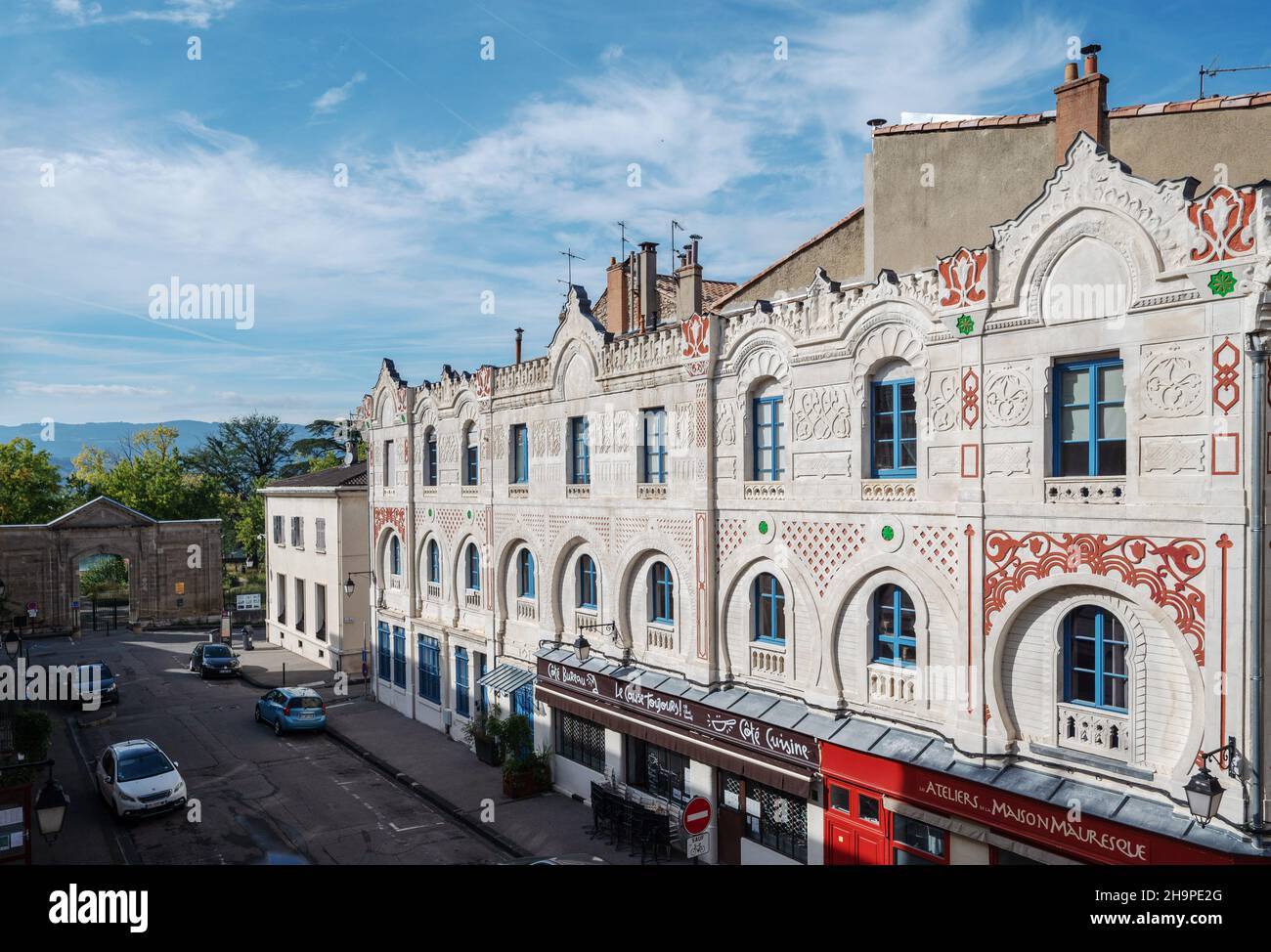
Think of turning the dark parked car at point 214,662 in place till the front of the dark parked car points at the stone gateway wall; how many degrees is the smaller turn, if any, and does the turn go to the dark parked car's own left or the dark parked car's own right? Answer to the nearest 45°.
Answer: approximately 135° to the dark parked car's own left

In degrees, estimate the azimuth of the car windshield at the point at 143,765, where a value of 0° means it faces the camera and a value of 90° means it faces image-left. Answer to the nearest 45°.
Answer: approximately 315°

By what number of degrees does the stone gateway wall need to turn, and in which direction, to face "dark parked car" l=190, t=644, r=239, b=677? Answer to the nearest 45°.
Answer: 0° — it already faces it

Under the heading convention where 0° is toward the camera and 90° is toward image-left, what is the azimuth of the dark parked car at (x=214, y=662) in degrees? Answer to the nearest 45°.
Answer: approximately 315°

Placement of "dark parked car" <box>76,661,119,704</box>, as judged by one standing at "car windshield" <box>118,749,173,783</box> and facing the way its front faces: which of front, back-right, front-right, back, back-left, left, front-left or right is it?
back-left

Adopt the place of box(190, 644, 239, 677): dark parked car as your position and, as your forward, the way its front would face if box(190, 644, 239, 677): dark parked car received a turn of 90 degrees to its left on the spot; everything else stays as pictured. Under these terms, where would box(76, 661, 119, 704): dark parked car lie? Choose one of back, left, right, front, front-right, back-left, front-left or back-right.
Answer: back

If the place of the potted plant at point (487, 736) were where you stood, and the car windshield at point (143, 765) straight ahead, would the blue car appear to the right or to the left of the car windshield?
right

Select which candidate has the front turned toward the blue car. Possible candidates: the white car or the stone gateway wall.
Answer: the stone gateway wall

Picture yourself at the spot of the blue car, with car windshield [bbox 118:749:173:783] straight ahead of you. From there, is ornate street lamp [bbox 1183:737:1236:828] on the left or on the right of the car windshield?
left

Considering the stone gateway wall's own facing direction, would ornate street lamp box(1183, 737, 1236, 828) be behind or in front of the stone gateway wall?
in front

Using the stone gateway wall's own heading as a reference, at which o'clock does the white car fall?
The white car is roughly at 12 o'clock from the stone gateway wall.

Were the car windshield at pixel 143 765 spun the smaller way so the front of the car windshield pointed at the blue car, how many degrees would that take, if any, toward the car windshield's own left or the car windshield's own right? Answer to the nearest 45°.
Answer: approximately 90° to the car windshield's own left

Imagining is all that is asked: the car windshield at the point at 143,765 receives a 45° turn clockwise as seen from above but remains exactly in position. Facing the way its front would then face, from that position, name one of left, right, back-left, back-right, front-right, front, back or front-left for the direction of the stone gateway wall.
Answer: back

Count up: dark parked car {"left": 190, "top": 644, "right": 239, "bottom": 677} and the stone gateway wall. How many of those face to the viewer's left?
0

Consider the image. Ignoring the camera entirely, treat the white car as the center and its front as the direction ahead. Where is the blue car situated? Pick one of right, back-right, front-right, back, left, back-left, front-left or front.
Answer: left
